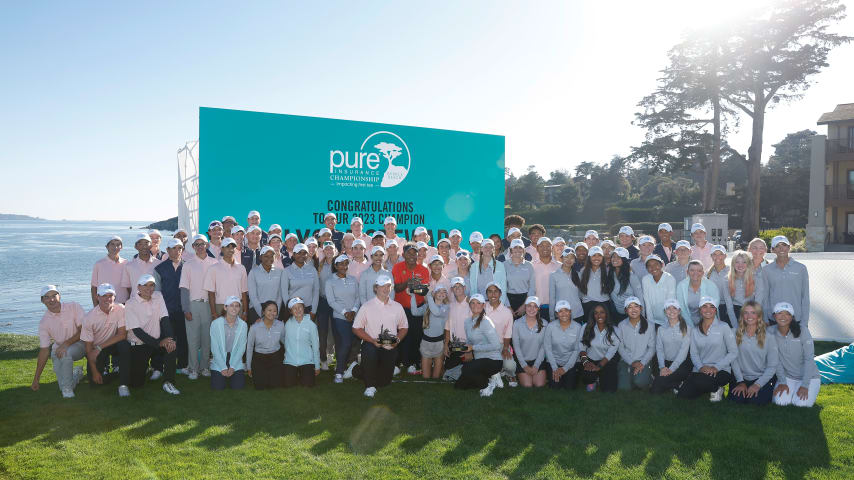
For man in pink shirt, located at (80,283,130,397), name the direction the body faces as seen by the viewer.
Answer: toward the camera

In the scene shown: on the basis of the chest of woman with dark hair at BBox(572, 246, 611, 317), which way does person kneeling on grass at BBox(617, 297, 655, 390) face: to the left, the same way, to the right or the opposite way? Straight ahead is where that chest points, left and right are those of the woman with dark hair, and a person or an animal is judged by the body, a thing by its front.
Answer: the same way

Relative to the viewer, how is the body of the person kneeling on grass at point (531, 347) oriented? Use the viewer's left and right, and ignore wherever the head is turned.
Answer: facing the viewer

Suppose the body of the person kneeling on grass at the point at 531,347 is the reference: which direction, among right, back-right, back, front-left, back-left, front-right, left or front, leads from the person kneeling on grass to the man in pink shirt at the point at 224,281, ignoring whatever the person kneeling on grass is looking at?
right

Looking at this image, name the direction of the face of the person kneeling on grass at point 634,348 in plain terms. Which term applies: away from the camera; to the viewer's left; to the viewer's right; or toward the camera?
toward the camera

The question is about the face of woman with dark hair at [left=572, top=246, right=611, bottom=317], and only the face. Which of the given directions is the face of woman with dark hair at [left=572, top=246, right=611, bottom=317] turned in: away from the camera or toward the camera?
toward the camera

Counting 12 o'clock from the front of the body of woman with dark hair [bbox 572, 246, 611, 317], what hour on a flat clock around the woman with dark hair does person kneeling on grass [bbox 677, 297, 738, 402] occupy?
The person kneeling on grass is roughly at 10 o'clock from the woman with dark hair.

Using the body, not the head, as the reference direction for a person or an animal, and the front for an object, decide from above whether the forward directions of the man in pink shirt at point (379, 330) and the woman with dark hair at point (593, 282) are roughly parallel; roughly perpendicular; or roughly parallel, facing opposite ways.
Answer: roughly parallel

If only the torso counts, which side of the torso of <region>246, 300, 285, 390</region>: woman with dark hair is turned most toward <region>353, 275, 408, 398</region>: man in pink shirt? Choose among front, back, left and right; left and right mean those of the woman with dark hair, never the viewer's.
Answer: left

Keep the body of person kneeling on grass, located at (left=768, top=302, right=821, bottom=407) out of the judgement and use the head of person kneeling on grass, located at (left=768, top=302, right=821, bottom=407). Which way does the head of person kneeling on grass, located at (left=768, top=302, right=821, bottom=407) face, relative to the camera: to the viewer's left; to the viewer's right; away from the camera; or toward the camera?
toward the camera

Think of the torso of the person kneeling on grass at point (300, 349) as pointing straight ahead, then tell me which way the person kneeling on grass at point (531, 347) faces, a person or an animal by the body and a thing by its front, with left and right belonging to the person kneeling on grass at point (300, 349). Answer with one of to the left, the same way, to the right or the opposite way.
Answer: the same way

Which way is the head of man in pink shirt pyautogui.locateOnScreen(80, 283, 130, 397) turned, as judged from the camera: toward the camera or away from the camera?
toward the camera

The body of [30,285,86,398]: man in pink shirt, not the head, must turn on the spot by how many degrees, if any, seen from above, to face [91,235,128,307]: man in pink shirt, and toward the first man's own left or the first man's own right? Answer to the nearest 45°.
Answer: approximately 135° to the first man's own left

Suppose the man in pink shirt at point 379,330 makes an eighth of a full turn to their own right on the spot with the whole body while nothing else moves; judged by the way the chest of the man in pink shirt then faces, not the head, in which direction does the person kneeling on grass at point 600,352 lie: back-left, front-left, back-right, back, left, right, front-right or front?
back-left

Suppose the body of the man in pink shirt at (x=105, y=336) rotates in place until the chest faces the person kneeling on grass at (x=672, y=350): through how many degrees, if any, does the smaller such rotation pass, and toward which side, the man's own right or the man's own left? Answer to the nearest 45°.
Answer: approximately 45° to the man's own left

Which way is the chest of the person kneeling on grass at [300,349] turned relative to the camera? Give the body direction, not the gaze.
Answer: toward the camera

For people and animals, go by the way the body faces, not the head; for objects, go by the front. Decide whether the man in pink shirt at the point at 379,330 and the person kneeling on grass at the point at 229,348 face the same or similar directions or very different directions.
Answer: same or similar directions

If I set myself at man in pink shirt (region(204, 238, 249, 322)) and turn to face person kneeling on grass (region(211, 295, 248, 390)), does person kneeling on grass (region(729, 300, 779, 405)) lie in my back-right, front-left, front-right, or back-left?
front-left
